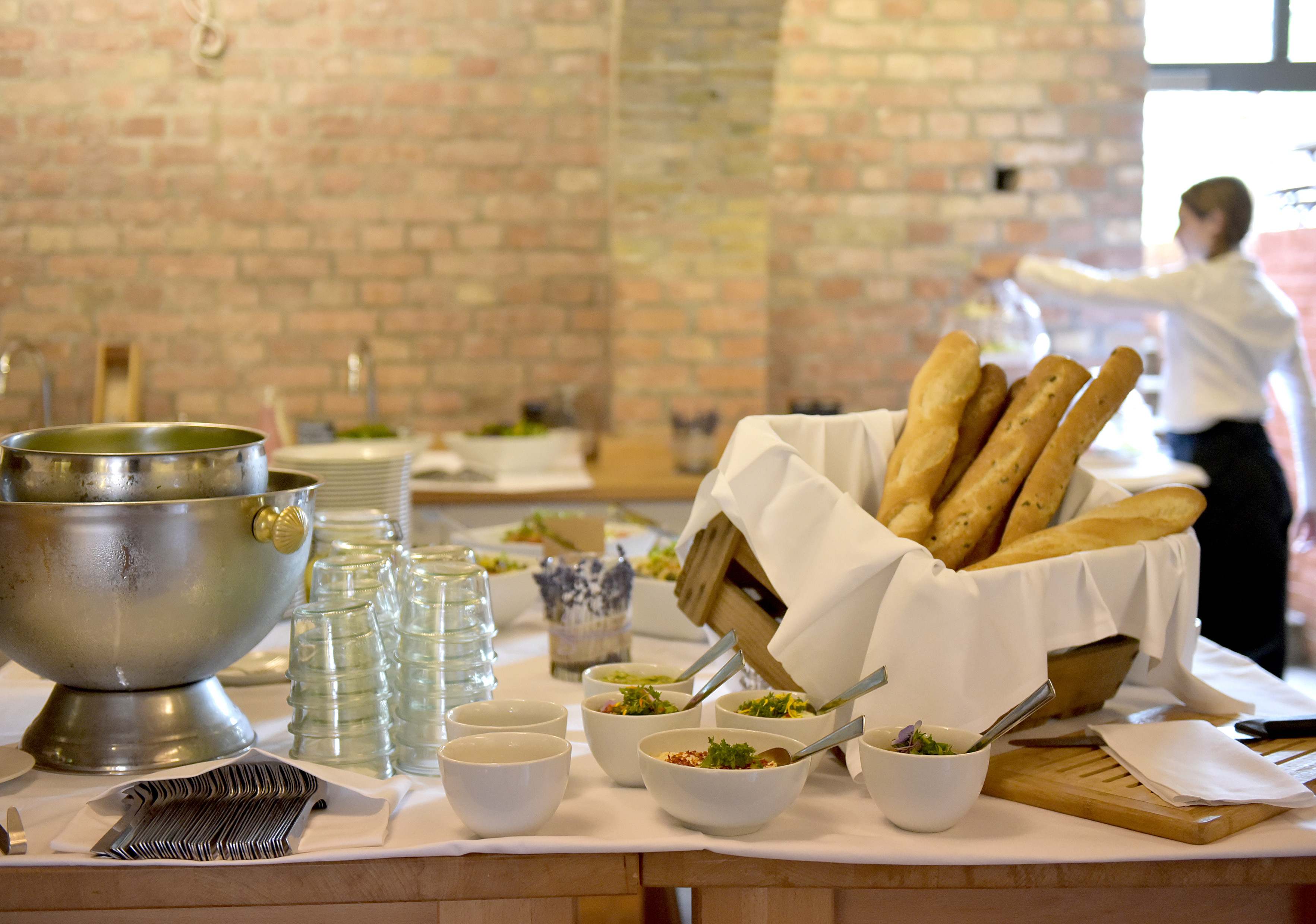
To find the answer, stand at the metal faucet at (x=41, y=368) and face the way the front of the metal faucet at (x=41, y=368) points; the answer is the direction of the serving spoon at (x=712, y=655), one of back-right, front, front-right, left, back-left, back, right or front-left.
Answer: left

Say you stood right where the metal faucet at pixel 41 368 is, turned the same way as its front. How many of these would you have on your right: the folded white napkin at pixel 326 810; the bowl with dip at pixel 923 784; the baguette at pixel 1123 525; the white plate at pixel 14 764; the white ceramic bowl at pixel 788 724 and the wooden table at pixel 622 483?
0

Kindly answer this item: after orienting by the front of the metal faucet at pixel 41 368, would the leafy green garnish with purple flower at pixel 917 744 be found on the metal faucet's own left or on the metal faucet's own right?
on the metal faucet's own left

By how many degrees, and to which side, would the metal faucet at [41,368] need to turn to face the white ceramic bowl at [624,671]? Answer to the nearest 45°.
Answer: approximately 90° to its left

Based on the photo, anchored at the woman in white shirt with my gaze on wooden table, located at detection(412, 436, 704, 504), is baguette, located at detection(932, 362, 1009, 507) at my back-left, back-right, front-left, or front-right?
front-left

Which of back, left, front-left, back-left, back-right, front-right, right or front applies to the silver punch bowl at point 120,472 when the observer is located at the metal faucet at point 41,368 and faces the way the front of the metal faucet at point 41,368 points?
left

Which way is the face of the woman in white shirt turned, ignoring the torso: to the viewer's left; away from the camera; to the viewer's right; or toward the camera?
to the viewer's left

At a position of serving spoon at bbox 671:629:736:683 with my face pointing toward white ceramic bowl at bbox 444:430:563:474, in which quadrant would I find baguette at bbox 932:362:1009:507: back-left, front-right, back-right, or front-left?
front-right

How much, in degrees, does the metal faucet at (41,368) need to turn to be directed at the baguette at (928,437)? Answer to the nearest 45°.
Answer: approximately 90° to its left

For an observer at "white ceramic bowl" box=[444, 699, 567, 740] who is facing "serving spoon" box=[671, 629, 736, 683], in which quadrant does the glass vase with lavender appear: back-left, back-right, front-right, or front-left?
front-left

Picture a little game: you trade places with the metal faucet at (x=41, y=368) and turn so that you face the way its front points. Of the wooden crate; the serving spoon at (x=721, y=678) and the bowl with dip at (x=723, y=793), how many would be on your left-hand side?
3
